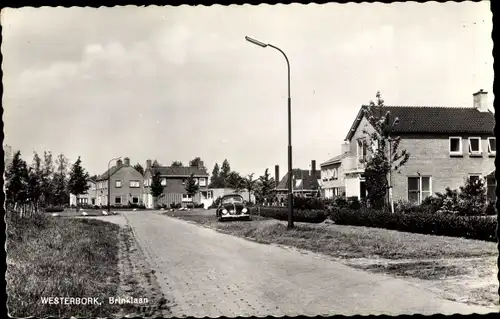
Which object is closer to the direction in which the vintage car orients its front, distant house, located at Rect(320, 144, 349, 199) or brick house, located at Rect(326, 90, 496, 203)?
the brick house

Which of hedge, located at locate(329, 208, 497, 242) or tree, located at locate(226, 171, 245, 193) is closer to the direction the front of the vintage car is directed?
the hedge

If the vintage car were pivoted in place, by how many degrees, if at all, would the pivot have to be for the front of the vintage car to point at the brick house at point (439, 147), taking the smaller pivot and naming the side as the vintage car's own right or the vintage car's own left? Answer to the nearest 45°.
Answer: approximately 90° to the vintage car's own left

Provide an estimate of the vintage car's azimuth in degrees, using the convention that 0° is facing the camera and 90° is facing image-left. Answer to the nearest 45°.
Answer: approximately 0°

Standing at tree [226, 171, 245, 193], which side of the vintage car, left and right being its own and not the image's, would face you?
back

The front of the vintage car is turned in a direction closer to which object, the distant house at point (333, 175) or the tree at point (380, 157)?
the tree

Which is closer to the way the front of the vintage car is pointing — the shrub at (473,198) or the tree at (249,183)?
the shrub

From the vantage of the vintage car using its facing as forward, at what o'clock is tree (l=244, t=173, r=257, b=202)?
The tree is roughly at 6 o'clock from the vintage car.

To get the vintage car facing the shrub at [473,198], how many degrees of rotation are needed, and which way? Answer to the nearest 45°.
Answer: approximately 45° to its left

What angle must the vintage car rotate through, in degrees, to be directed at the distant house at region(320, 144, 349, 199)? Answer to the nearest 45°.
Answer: approximately 135° to its left

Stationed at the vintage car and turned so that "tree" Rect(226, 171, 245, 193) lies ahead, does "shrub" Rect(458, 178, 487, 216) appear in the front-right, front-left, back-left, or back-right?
back-right
